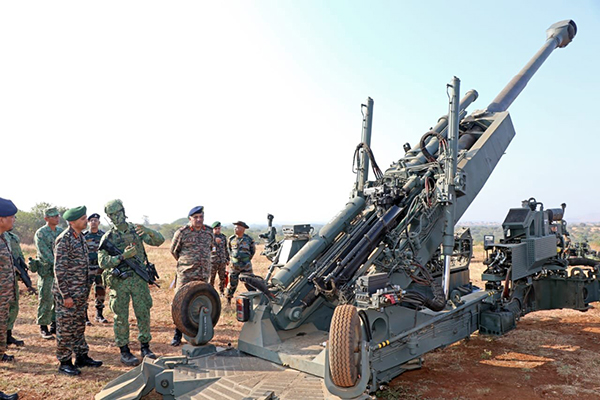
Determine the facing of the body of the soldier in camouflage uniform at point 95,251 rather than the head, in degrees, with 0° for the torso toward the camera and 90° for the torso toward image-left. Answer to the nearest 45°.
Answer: approximately 0°

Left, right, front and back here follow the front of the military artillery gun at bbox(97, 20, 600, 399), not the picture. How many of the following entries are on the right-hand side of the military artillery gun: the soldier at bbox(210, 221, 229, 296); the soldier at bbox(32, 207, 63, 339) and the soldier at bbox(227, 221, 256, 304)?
0

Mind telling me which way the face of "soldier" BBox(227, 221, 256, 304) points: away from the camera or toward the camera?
toward the camera

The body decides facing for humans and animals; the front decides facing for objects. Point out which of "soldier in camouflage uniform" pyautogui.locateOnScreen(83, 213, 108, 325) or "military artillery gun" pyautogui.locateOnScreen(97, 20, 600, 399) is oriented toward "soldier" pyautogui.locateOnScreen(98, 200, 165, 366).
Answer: the soldier in camouflage uniform

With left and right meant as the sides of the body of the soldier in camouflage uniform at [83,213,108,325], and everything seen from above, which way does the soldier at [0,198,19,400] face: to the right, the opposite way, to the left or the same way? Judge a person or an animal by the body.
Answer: to the left

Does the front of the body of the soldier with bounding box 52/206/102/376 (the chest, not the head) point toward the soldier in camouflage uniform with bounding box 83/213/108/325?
no

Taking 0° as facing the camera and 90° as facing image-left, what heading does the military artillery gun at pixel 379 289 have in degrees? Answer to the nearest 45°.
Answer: approximately 225°

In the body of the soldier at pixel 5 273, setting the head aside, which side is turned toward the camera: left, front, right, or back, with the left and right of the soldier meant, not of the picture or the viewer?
right

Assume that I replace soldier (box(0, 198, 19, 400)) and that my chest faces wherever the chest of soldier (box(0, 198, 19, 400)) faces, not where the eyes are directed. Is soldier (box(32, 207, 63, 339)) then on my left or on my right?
on my left

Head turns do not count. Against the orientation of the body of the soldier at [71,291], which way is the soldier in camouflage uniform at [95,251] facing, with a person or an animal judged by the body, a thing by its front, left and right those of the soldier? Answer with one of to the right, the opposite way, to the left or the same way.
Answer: to the right

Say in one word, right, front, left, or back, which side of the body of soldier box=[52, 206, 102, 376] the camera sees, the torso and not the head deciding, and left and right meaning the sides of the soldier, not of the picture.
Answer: right

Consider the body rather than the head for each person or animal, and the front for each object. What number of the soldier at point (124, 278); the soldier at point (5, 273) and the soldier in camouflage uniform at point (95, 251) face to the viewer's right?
1

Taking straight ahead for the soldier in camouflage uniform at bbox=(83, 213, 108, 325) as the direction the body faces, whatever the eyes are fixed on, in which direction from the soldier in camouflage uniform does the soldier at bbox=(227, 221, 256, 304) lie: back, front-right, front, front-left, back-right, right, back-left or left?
left

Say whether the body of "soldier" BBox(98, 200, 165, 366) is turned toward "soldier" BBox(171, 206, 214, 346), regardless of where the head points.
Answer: no

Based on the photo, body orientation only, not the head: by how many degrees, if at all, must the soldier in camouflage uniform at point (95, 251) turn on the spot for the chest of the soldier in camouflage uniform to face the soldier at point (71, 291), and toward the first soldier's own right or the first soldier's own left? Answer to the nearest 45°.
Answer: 0° — they already face them

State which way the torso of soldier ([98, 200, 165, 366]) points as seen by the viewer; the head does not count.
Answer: toward the camera

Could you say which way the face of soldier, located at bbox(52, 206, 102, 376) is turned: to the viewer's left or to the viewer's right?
to the viewer's right

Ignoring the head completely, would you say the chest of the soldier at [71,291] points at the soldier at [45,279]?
no
